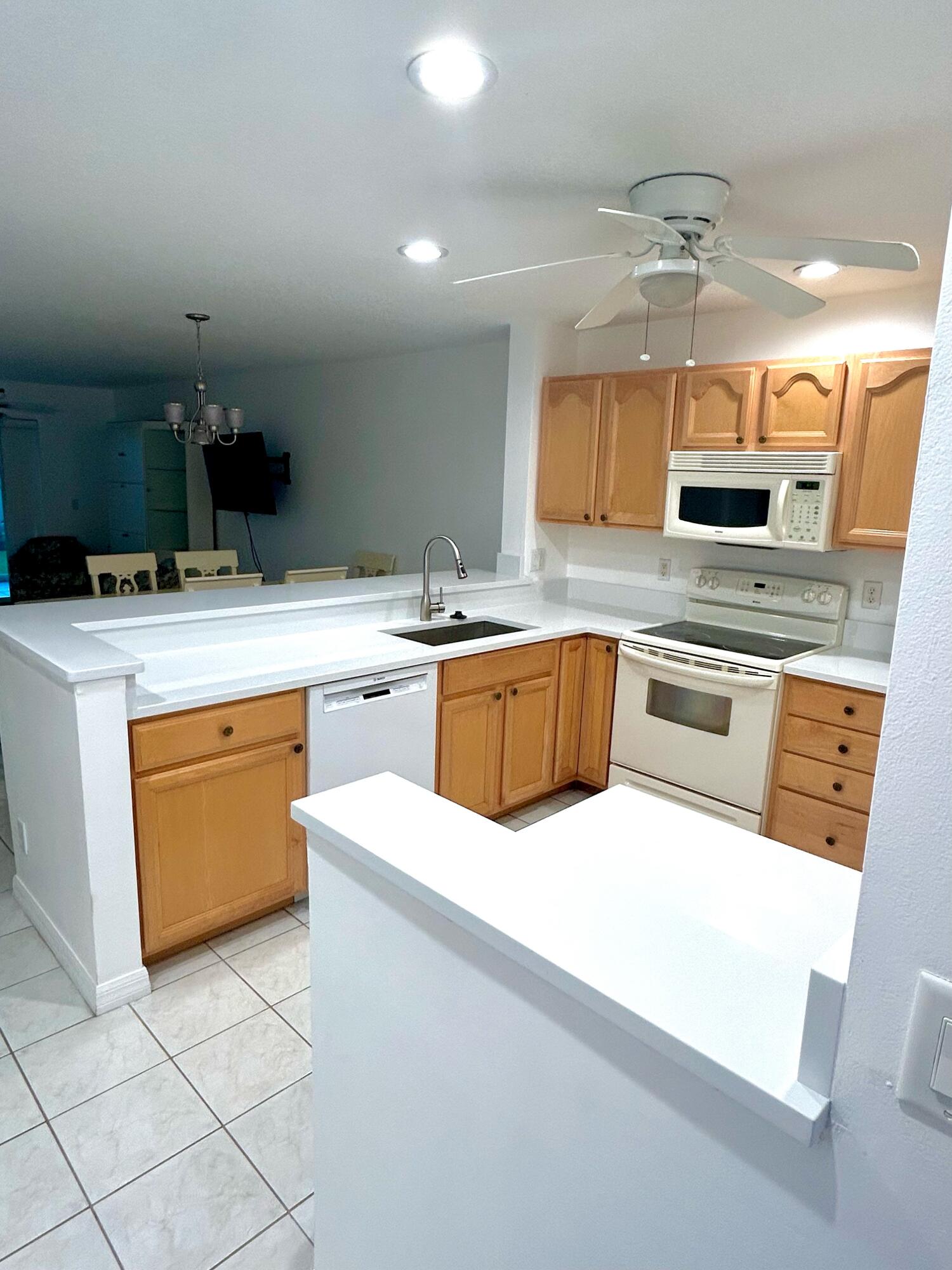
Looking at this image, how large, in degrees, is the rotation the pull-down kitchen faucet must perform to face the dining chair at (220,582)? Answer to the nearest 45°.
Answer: approximately 180°

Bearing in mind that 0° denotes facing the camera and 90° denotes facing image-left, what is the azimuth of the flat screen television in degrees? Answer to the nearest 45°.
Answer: approximately 45°

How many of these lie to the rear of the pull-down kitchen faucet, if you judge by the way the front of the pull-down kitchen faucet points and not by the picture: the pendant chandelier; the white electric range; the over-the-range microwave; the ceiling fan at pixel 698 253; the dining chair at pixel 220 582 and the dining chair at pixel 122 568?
3

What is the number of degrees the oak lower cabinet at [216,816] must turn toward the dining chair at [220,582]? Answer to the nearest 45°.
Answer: approximately 135° to its left

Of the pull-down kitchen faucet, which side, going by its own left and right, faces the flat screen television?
back

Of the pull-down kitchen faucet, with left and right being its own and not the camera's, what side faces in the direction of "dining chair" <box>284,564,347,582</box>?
back

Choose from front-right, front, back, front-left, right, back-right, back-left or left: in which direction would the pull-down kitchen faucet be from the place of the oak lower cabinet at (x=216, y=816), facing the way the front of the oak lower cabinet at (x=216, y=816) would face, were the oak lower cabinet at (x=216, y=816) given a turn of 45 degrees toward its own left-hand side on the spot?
front-left

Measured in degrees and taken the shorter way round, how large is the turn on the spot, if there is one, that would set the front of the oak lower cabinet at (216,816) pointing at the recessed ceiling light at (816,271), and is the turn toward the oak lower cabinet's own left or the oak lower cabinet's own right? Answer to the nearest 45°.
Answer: approximately 45° to the oak lower cabinet's own left

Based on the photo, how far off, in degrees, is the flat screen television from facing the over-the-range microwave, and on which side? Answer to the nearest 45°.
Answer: approximately 90° to its left

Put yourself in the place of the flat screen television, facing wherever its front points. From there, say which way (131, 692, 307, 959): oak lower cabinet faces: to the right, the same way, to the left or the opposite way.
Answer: to the left

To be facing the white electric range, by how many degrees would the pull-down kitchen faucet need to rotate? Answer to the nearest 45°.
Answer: approximately 45° to its left

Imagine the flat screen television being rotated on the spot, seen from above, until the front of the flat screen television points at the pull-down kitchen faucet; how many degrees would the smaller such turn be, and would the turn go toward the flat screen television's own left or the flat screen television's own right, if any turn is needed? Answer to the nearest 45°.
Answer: approximately 45° to the flat screen television's own left

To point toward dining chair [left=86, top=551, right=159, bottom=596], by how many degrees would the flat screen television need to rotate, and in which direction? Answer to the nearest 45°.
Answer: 0° — it already faces it
